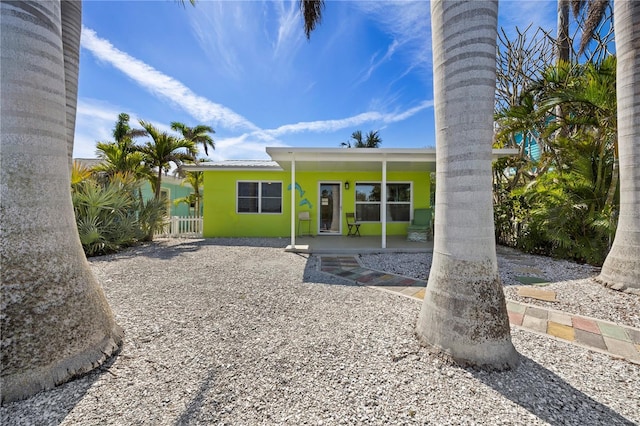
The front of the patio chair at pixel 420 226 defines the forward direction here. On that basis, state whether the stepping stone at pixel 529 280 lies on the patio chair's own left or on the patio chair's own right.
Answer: on the patio chair's own left

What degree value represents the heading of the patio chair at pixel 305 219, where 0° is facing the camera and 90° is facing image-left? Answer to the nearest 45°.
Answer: approximately 0°

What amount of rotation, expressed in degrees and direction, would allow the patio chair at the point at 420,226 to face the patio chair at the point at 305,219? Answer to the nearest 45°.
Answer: approximately 45° to its right

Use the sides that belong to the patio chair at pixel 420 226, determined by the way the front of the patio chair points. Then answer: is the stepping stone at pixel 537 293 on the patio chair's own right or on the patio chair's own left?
on the patio chair's own left

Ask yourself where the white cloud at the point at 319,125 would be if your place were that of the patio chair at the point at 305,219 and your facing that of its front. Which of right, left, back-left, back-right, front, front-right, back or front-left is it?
back

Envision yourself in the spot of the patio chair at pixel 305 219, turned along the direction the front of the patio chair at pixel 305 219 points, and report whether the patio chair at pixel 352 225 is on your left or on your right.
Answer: on your left

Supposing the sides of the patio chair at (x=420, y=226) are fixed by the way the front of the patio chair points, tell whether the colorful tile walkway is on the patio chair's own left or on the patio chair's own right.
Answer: on the patio chair's own left

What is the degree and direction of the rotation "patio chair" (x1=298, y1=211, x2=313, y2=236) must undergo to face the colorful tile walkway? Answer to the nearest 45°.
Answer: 0° — it already faces it
